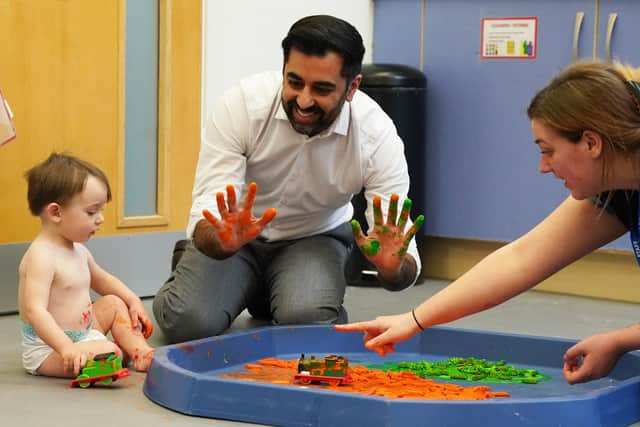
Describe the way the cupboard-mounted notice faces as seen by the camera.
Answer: facing the viewer

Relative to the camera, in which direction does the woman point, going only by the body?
to the viewer's left

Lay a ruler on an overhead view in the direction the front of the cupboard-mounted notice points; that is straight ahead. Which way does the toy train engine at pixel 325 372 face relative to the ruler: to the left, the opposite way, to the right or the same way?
to the right

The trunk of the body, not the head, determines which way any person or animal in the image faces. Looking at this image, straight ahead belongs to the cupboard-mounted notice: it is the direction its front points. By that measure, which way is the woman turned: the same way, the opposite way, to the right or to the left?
to the right

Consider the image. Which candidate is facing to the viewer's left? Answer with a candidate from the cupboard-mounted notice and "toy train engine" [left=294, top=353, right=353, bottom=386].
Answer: the toy train engine

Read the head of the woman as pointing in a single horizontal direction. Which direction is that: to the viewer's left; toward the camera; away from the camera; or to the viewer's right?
to the viewer's left

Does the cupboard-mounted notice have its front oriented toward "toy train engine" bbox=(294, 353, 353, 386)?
yes

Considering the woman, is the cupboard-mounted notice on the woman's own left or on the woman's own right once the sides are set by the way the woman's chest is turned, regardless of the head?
on the woman's own right

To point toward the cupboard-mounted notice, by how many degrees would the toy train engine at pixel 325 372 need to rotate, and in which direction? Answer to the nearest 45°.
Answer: approximately 90° to its right

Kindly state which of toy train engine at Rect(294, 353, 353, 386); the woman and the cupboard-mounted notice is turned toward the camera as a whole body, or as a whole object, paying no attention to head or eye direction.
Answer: the cupboard-mounted notice

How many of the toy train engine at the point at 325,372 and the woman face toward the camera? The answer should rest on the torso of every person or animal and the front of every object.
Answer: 0

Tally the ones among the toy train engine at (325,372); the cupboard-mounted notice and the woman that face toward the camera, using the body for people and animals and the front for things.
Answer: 1

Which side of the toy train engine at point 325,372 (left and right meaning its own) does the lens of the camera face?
left

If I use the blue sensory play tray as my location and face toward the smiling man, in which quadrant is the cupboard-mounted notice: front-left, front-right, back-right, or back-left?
front-right

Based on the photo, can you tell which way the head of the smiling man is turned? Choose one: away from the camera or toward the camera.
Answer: toward the camera
